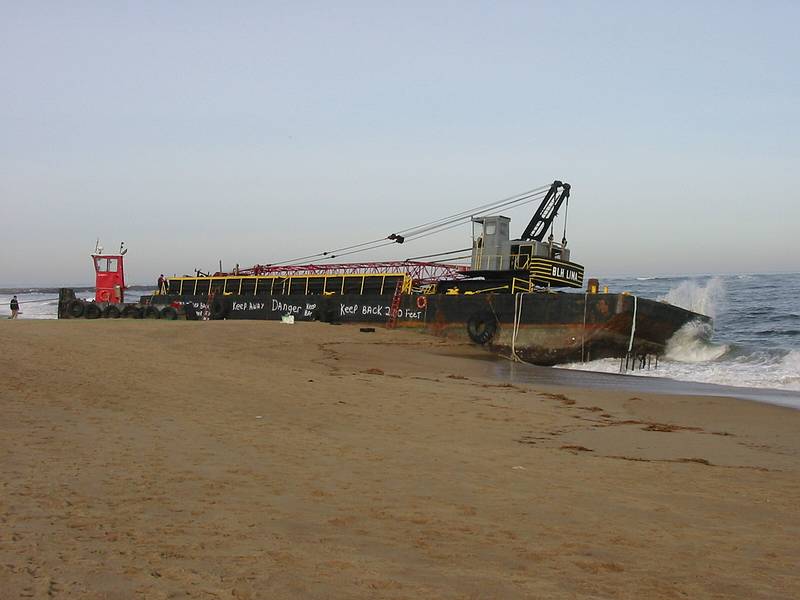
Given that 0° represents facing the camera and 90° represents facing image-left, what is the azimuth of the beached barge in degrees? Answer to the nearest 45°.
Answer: approximately 315°
